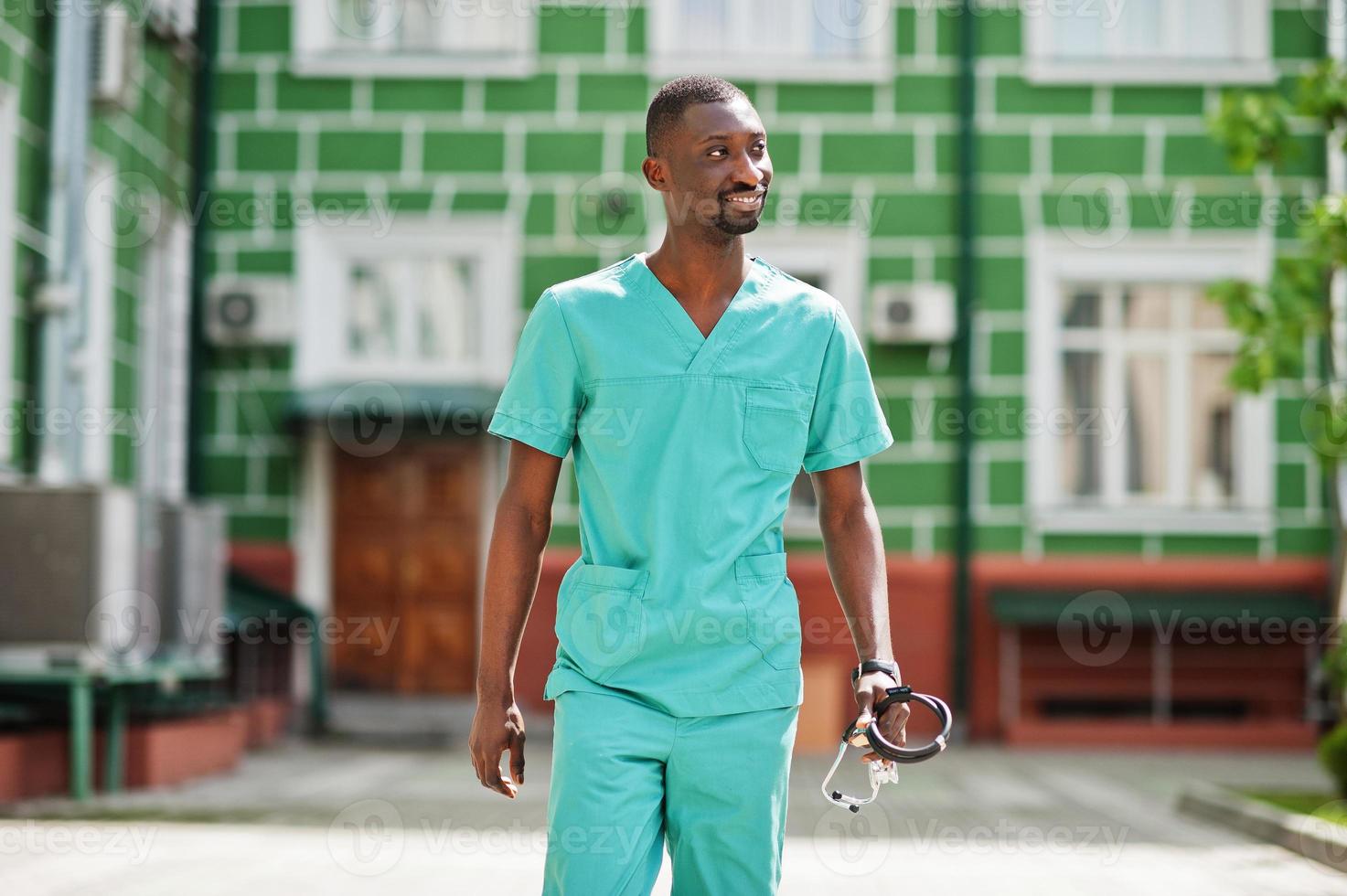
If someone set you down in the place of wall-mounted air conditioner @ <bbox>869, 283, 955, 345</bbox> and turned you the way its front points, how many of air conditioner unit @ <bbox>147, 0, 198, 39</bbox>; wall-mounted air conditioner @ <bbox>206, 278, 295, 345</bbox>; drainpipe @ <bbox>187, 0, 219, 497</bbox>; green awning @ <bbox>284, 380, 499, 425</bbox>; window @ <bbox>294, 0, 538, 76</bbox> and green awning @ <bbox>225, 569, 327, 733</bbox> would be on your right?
6

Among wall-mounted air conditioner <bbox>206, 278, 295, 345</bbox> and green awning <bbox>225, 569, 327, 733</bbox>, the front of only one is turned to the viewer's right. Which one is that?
the green awning

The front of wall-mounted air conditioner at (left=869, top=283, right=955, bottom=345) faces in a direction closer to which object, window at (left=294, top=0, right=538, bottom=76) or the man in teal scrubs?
the man in teal scrubs

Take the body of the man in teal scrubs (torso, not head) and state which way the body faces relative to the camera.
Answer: toward the camera

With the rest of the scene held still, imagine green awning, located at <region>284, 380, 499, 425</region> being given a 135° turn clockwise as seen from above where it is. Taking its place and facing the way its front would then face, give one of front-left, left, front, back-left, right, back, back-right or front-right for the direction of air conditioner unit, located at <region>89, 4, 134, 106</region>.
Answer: left

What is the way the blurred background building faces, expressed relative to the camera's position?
facing the viewer

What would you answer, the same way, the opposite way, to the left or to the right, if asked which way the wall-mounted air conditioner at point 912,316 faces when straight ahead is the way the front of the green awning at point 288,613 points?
to the right

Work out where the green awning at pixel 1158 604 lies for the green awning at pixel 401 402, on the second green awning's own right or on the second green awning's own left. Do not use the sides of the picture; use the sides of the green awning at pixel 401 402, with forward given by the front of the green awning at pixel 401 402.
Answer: on the second green awning's own left

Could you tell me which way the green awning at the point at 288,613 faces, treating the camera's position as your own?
facing to the right of the viewer

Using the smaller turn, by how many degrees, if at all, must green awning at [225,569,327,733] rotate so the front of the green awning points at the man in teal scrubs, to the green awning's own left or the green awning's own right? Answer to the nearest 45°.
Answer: approximately 90° to the green awning's own right
